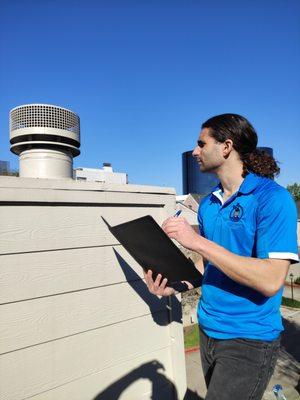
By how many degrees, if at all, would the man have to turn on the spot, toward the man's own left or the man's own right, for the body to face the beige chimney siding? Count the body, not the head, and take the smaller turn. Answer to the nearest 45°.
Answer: approximately 45° to the man's own right

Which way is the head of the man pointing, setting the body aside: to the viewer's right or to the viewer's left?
to the viewer's left

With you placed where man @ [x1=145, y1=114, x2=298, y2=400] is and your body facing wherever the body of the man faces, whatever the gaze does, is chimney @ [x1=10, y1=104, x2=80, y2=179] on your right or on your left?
on your right

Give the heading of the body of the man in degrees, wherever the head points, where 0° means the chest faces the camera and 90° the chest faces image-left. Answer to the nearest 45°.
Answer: approximately 45°
